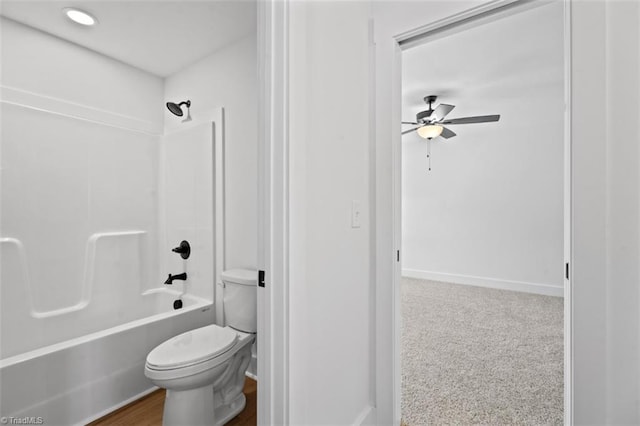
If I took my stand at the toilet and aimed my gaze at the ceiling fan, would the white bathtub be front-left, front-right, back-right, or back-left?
back-left

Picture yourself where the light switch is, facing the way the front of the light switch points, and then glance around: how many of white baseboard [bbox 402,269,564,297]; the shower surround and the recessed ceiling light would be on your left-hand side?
1

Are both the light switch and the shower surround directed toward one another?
no

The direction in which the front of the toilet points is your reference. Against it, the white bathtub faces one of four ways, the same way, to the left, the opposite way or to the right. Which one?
to the left

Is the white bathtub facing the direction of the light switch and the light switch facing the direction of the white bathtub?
no

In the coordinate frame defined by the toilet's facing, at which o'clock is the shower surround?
The shower surround is roughly at 3 o'clock from the toilet.

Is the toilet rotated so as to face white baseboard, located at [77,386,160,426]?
no

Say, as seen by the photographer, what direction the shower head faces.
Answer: facing the viewer and to the left of the viewer

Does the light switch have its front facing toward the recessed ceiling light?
no

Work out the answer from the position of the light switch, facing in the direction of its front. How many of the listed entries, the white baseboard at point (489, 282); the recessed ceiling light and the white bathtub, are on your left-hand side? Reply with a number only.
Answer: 1

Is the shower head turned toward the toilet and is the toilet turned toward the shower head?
no

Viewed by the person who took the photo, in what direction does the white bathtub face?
facing the viewer and to the right of the viewer

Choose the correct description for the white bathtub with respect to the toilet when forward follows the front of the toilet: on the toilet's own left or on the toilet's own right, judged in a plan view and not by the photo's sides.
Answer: on the toilet's own right

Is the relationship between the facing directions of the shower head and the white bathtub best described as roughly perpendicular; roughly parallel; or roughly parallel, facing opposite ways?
roughly perpendicular

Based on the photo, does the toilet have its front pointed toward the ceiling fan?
no

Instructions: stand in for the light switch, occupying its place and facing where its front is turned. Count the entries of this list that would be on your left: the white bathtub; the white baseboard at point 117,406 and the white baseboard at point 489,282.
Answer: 1
